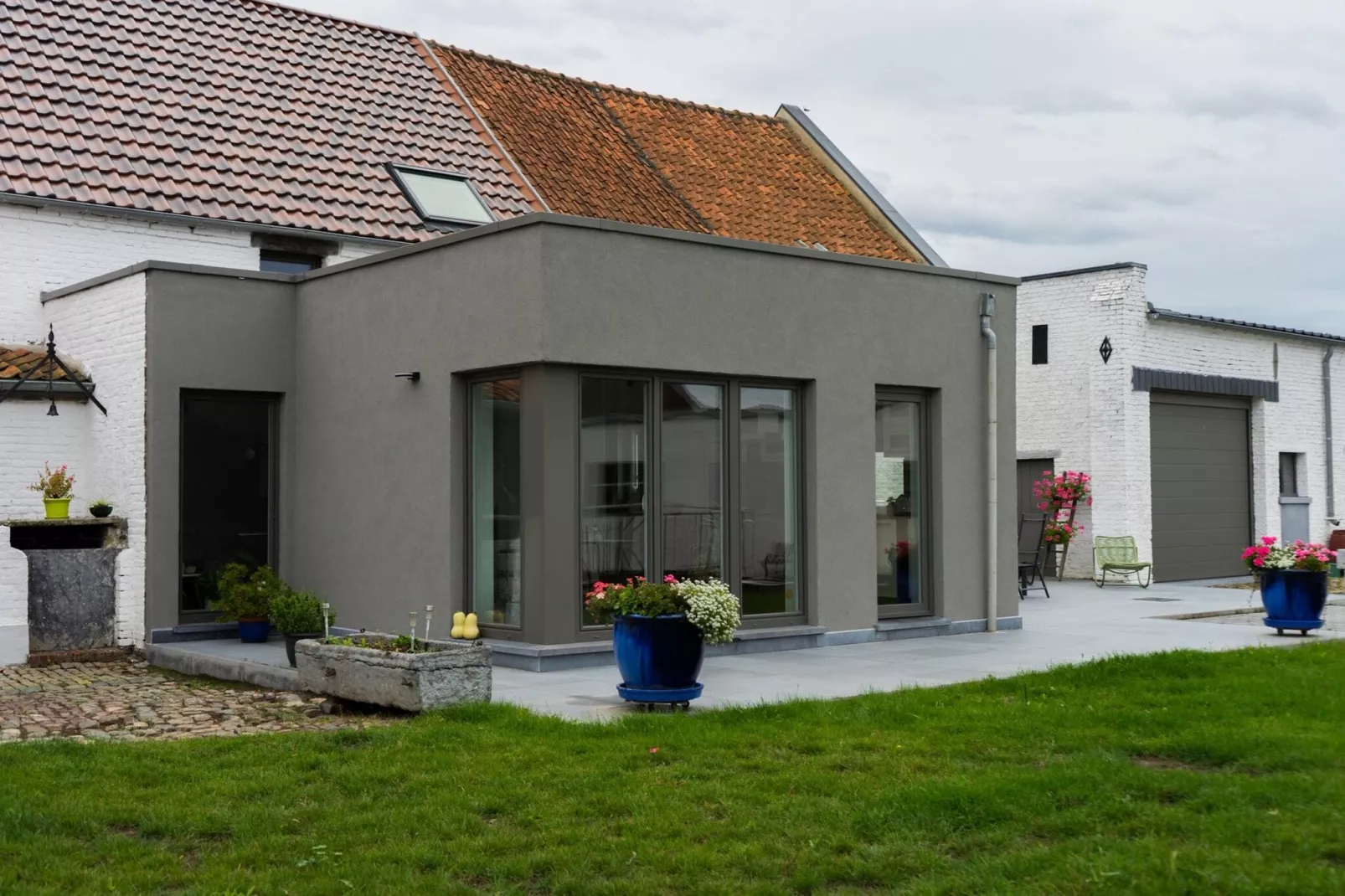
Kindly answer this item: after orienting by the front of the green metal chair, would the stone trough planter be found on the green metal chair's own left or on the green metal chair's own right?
on the green metal chair's own right

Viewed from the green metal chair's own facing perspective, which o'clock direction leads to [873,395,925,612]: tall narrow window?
The tall narrow window is roughly at 2 o'clock from the green metal chair.

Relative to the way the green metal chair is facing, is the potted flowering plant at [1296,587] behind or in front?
in front

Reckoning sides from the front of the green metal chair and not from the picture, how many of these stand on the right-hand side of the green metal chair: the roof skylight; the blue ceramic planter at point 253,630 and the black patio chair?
3

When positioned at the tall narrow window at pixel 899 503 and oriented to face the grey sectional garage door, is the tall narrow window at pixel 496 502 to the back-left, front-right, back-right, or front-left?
back-left

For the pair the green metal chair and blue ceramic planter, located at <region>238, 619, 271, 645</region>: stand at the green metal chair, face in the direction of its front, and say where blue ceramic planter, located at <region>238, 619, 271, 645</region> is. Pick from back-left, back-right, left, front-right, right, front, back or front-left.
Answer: right

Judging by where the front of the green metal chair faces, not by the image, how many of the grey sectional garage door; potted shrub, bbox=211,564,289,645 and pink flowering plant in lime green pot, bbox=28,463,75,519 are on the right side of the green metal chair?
2

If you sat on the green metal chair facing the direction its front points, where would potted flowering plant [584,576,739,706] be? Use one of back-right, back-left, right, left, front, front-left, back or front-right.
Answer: front-right
